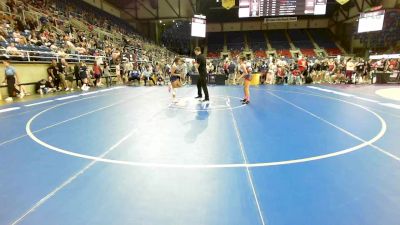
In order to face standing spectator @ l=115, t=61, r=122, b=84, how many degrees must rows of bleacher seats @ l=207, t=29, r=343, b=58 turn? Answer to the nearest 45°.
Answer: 0° — it already faces them

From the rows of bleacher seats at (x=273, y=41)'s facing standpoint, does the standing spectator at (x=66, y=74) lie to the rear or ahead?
ahead

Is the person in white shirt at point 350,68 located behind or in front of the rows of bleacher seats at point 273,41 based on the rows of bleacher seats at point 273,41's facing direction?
in front

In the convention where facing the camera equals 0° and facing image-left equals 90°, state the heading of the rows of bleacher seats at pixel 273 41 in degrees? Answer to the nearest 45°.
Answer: approximately 0°
